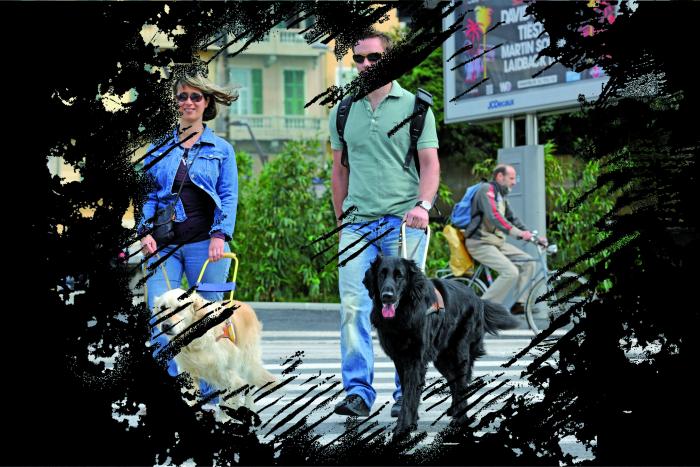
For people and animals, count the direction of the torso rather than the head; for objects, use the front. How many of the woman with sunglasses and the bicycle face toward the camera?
1

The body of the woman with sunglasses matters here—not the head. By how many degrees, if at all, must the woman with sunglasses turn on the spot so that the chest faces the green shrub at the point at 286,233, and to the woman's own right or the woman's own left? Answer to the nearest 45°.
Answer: approximately 180°

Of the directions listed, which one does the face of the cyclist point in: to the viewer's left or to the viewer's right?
to the viewer's right

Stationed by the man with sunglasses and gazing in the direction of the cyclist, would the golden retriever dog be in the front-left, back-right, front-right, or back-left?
back-left

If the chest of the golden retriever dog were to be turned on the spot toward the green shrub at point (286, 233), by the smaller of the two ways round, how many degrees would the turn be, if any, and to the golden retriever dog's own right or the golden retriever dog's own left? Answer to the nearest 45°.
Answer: approximately 135° to the golden retriever dog's own right

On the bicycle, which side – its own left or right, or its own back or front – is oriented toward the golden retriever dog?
right

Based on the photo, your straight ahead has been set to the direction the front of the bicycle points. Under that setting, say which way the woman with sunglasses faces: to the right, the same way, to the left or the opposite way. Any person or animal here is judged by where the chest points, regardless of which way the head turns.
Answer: to the right

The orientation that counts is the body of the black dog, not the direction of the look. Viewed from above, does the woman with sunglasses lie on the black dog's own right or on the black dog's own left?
on the black dog's own right
